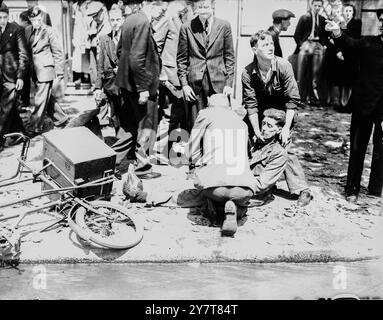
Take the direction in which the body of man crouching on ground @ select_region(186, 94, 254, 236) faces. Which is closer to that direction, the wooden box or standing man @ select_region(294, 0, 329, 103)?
the standing man

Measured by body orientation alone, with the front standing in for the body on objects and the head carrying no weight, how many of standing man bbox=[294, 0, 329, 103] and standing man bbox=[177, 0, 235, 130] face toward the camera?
2

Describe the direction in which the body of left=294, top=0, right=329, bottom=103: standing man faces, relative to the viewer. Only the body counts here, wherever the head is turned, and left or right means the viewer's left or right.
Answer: facing the viewer

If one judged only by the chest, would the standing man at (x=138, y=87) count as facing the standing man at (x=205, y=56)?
yes

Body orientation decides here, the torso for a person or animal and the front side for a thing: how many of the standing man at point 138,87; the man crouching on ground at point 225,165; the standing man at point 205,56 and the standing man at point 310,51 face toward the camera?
2

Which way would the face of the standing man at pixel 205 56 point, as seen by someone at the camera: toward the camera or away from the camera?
toward the camera

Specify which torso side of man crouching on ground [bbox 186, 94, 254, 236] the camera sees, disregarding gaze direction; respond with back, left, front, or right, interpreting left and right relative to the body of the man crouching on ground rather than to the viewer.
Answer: back

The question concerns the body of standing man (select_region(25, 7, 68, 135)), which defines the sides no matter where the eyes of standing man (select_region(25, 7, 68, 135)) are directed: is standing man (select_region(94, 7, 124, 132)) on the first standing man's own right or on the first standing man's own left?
on the first standing man's own left

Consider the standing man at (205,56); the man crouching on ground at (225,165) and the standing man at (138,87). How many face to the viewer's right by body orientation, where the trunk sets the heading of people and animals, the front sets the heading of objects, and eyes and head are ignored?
1

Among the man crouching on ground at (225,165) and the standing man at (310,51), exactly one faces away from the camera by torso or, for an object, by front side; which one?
the man crouching on ground

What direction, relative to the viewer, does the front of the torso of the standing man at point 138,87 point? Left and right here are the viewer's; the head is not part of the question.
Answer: facing to the right of the viewer

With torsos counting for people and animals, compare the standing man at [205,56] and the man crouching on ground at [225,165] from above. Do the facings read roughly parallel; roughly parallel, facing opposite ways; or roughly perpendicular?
roughly parallel, facing opposite ways

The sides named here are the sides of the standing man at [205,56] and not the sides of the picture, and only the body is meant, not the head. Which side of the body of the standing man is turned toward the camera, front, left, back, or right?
front

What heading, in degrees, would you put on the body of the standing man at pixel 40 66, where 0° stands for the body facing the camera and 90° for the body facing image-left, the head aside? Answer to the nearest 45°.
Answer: approximately 45°

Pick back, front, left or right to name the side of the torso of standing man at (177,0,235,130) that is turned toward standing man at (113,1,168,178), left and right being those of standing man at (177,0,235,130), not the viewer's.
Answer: right

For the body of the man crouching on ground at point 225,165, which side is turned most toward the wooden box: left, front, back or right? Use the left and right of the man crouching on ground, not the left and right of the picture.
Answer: left

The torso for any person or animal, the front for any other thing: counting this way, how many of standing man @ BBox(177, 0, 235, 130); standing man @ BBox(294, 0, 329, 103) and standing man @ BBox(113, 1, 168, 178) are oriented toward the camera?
2
